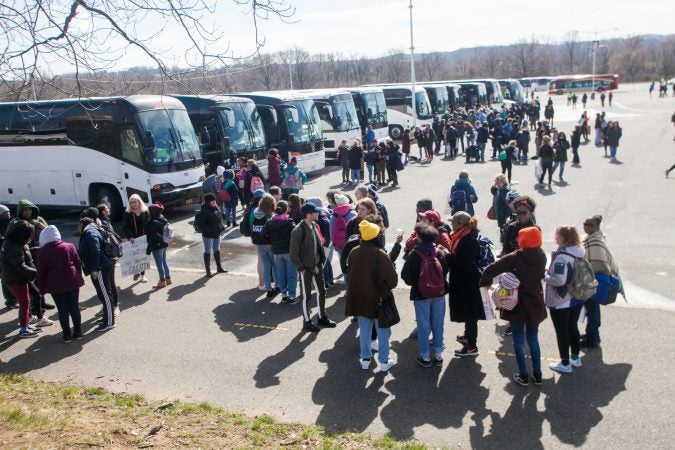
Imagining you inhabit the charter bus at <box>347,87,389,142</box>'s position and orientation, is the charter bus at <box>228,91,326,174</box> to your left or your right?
on your right

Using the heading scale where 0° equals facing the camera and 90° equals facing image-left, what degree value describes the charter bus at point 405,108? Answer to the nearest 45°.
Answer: approximately 315°

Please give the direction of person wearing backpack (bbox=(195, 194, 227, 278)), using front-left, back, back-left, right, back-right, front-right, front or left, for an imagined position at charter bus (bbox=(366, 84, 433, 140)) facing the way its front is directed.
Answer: front-right

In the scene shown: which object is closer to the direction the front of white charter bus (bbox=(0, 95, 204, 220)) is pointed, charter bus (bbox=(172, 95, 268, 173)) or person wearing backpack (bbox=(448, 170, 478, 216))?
the person wearing backpack

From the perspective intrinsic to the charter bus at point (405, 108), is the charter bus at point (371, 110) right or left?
on its right

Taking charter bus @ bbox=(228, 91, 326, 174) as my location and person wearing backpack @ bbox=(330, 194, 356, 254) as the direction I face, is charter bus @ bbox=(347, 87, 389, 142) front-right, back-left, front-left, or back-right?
back-left

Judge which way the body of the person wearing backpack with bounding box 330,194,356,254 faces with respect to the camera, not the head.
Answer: away from the camera

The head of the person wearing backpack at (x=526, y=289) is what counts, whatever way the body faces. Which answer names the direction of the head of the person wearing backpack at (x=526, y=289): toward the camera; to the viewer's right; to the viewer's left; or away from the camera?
away from the camera

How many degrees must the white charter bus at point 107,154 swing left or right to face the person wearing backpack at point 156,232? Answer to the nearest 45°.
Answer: approximately 45° to its right

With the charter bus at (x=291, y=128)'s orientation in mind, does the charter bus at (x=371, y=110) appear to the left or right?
on its left

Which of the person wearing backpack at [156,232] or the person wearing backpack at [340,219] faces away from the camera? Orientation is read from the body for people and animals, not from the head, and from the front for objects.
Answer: the person wearing backpack at [340,219]

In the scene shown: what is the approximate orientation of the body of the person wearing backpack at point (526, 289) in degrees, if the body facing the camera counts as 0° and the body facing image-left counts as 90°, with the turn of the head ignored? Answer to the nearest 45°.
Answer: approximately 135°

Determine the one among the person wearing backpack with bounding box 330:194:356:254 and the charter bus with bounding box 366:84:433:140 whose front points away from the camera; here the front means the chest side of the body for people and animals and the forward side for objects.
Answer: the person wearing backpack

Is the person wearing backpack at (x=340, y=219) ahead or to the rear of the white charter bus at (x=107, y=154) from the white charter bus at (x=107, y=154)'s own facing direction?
ahead

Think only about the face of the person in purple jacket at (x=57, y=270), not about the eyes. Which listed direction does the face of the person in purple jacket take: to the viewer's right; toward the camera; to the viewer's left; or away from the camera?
away from the camera

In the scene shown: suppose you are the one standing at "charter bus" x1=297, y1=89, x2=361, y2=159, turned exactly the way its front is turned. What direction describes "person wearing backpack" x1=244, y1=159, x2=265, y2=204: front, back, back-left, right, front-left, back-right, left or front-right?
front-right
